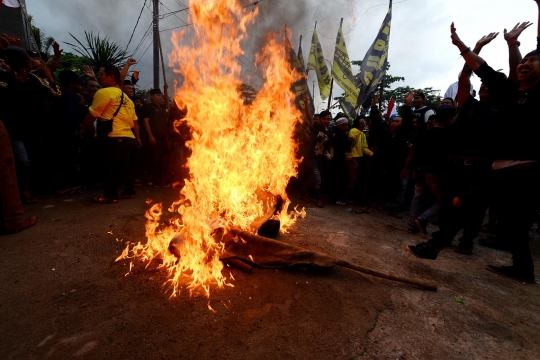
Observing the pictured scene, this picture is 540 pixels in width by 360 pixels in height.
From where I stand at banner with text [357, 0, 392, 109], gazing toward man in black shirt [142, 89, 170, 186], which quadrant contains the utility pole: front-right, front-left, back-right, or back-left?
front-right

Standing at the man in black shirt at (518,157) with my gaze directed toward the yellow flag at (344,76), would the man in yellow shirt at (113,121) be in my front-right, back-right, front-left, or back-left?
front-left

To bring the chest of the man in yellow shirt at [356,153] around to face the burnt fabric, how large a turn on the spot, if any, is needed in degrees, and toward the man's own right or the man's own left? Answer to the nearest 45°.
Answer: approximately 90° to the man's own right

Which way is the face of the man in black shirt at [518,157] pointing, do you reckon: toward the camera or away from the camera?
toward the camera

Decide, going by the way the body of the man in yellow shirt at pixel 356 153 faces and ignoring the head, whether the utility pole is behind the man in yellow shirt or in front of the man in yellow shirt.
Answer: behind

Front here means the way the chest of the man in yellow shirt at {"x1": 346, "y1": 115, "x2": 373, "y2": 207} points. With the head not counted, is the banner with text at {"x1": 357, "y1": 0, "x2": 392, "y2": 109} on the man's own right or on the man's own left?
on the man's own left
